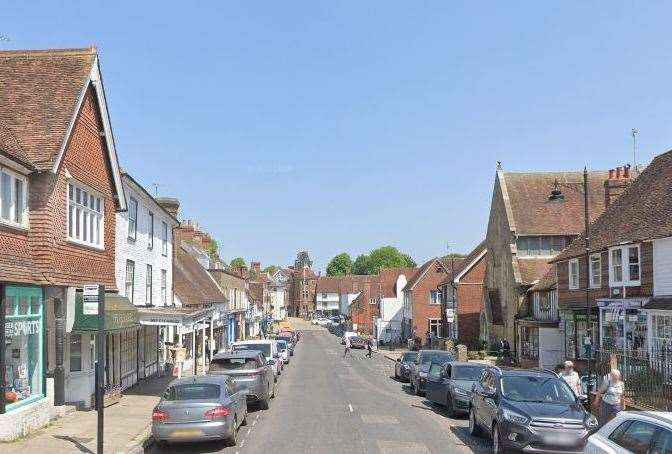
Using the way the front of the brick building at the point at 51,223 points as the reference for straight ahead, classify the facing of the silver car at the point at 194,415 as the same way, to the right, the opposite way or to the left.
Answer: to the left

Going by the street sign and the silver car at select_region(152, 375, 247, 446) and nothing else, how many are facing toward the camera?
1

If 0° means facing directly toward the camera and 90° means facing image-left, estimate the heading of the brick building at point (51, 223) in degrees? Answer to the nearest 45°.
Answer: approximately 315°

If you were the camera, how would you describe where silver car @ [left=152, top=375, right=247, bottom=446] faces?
facing away from the viewer and to the right of the viewer

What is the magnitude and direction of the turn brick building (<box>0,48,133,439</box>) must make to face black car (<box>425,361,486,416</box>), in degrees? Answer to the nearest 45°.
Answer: approximately 45° to its left

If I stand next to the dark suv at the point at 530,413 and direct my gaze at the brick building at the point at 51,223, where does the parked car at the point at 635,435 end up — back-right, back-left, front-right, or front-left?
back-left

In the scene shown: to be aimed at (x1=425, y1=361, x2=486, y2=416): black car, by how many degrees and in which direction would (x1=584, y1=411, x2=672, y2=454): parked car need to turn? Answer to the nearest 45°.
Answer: approximately 135° to its left

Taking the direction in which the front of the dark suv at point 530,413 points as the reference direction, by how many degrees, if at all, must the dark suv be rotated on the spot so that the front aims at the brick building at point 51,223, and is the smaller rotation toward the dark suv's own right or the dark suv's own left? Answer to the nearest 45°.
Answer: approximately 135° to the dark suv's own right

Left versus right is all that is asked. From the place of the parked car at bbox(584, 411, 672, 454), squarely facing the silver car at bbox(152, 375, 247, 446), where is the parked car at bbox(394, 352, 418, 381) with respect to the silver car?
right
